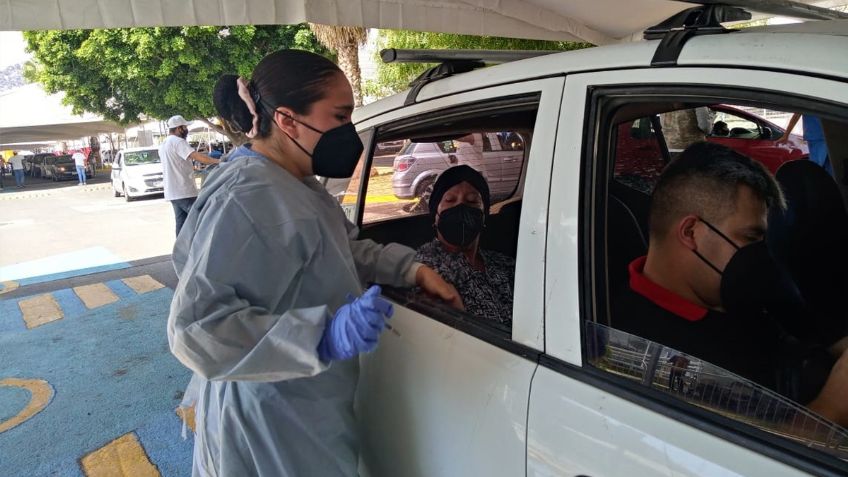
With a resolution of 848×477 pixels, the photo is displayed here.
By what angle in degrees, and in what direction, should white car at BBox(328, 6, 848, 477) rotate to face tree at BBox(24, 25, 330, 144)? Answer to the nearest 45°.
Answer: approximately 180°

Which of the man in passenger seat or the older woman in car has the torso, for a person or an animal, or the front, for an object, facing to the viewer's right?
the man in passenger seat

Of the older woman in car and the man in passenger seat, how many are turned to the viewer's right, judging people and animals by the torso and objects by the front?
1

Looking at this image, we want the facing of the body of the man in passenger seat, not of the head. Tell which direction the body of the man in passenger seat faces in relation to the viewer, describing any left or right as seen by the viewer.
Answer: facing to the right of the viewer

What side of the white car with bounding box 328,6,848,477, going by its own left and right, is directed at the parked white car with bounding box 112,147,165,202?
back

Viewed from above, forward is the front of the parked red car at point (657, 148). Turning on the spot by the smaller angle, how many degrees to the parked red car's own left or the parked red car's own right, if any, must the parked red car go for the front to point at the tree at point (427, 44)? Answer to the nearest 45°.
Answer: approximately 135° to the parked red car's own left

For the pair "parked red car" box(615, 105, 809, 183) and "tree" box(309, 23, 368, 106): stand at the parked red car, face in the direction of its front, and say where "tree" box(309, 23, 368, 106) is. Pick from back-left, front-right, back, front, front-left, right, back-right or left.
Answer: back-left

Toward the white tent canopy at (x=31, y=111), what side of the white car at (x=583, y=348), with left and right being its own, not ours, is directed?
back

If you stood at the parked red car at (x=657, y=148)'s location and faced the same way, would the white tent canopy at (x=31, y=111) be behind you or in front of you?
behind

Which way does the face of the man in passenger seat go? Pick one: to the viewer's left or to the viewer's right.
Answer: to the viewer's right

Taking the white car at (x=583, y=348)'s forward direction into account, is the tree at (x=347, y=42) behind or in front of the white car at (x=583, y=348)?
behind
